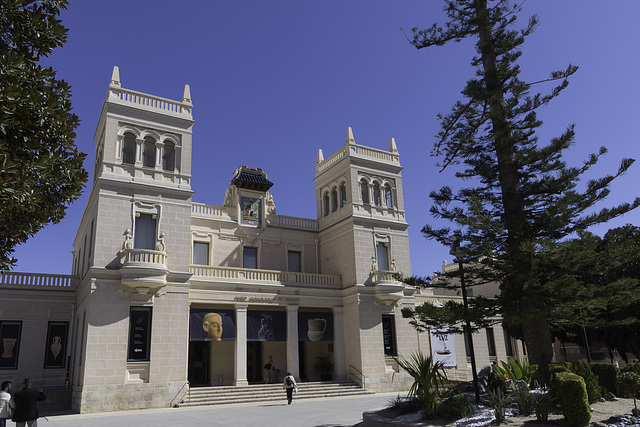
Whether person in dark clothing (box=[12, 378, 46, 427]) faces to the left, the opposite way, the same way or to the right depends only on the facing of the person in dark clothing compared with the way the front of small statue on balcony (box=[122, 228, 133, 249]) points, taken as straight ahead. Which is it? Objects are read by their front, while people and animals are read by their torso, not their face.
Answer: the opposite way

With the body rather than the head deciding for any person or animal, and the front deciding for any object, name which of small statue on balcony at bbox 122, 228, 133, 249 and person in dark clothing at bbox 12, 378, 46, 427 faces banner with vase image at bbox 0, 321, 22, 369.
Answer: the person in dark clothing

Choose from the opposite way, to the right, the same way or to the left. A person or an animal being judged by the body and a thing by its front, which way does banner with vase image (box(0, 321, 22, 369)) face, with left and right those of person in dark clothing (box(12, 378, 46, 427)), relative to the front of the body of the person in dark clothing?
the opposite way

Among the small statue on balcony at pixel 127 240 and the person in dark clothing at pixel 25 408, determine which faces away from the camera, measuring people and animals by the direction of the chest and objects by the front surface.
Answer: the person in dark clothing

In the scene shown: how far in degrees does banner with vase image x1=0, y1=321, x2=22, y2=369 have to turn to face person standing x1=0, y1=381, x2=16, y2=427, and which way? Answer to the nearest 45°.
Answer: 0° — it already faces them

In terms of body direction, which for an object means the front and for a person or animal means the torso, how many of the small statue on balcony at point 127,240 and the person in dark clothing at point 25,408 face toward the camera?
1

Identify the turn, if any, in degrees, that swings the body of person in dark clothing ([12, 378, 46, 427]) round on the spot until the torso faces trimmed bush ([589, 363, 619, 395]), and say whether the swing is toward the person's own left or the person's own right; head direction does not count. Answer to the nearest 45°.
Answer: approximately 90° to the person's own right

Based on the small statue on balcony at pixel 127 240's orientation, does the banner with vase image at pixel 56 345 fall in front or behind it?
behind

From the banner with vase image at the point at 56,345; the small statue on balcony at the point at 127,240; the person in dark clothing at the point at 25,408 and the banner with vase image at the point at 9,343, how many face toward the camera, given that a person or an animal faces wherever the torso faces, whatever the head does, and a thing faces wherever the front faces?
3

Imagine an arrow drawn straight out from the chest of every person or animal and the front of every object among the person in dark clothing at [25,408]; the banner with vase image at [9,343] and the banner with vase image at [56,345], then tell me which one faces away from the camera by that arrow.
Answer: the person in dark clothing

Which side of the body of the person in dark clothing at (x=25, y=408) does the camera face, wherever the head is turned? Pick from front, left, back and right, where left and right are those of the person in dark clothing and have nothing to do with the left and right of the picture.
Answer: back
